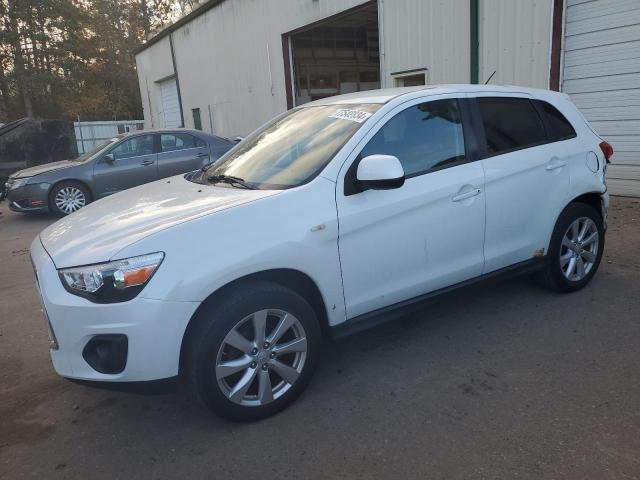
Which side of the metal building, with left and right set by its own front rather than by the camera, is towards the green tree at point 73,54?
right

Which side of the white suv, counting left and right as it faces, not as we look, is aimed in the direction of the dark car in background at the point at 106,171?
right

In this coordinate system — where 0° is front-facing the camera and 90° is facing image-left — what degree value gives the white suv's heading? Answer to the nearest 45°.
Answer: approximately 45°

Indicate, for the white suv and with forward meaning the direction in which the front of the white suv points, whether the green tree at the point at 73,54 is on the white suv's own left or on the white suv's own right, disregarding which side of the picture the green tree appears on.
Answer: on the white suv's own right

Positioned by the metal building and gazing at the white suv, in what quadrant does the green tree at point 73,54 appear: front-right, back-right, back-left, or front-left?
back-right

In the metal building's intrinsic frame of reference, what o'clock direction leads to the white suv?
The white suv is roughly at 11 o'clock from the metal building.

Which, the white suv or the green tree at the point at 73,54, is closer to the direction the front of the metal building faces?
the white suv
